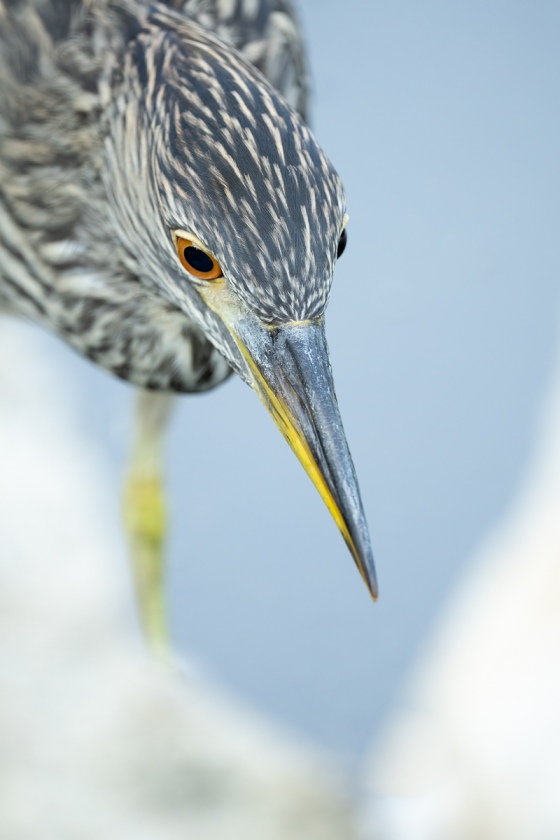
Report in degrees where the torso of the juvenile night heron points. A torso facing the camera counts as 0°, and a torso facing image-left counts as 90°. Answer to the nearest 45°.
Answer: approximately 315°
